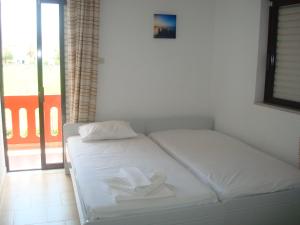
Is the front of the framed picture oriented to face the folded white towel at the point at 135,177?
yes

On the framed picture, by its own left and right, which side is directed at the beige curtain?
right

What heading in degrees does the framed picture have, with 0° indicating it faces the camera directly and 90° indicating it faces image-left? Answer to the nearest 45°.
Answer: approximately 0°

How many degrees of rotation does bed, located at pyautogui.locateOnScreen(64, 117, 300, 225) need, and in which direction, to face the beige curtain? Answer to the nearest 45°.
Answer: approximately 135° to its right

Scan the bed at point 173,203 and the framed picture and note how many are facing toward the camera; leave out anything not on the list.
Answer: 2

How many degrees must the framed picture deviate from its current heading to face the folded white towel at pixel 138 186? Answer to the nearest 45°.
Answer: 0° — it already faces it

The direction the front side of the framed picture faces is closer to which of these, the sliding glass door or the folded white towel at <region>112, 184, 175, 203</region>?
the folded white towel
